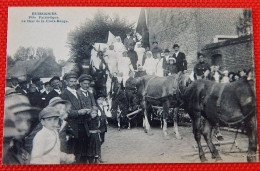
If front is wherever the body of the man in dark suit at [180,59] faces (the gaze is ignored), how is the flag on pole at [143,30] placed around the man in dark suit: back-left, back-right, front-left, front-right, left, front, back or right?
front-right

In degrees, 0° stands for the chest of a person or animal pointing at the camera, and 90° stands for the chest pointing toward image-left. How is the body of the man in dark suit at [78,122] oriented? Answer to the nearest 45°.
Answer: approximately 315°

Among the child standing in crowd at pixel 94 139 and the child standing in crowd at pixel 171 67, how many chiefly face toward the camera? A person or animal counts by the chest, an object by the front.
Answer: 2

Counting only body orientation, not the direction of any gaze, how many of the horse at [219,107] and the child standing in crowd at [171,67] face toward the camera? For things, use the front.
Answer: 1
